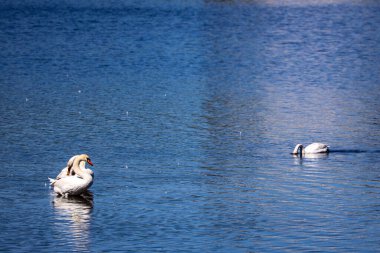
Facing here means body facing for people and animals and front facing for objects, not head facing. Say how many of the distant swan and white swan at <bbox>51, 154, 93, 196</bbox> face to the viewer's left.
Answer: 1

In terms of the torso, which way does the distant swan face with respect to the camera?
to the viewer's left

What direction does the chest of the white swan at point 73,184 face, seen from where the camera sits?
to the viewer's right

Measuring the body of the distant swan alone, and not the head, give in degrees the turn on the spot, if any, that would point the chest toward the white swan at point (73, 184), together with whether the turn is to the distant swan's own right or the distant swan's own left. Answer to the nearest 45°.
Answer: approximately 45° to the distant swan's own left
